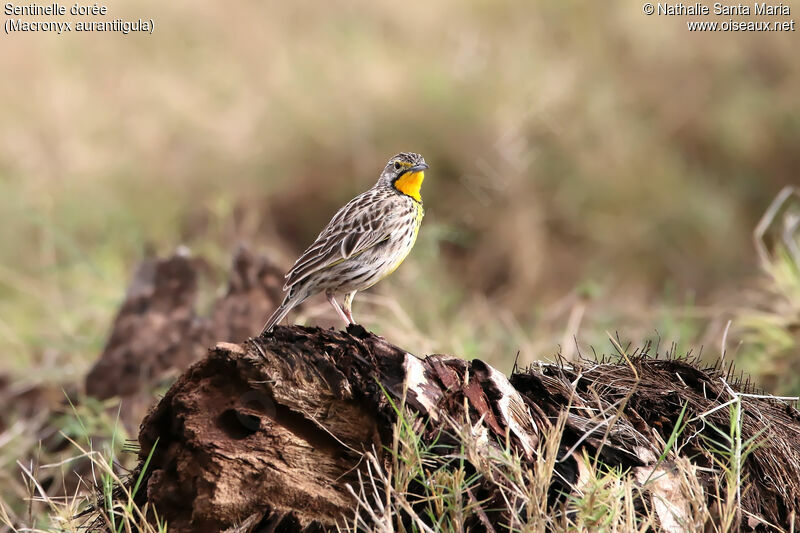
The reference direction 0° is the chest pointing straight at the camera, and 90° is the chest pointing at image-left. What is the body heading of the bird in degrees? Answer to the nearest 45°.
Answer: approximately 270°
